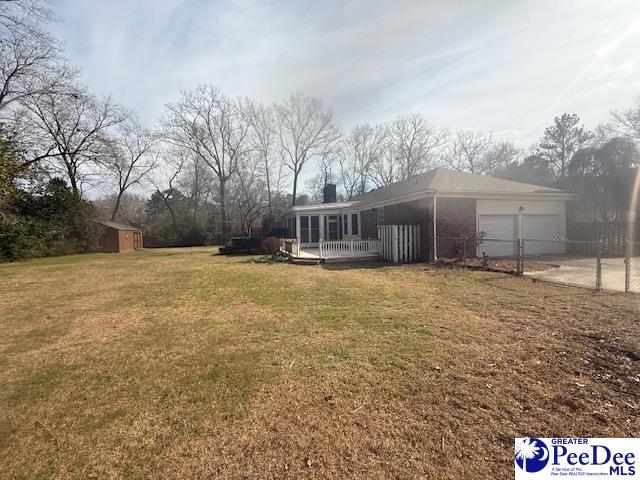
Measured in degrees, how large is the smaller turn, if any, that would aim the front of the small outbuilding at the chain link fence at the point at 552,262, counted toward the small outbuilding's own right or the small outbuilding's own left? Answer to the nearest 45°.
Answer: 0° — it already faces it

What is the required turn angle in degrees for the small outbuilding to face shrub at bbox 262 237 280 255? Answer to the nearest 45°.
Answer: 0° — it already faces it

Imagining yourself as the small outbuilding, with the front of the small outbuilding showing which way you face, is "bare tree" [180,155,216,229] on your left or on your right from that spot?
on your left

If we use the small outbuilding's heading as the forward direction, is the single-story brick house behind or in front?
in front

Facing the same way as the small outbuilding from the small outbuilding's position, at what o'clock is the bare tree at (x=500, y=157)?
The bare tree is roughly at 11 o'clock from the small outbuilding.

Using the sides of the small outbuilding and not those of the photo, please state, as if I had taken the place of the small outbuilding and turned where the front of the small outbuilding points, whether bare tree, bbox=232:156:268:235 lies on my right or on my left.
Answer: on my left

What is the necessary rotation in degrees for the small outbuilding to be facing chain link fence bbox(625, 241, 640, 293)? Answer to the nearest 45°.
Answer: approximately 45° to its right

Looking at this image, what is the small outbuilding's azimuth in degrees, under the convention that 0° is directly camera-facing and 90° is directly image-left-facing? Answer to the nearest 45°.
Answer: approximately 315°

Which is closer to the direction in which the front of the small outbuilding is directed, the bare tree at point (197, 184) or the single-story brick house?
the single-story brick house

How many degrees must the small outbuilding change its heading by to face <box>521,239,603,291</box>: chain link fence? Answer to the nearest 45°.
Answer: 0° — it already faces it

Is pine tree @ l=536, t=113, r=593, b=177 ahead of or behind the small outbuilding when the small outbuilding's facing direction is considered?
ahead
